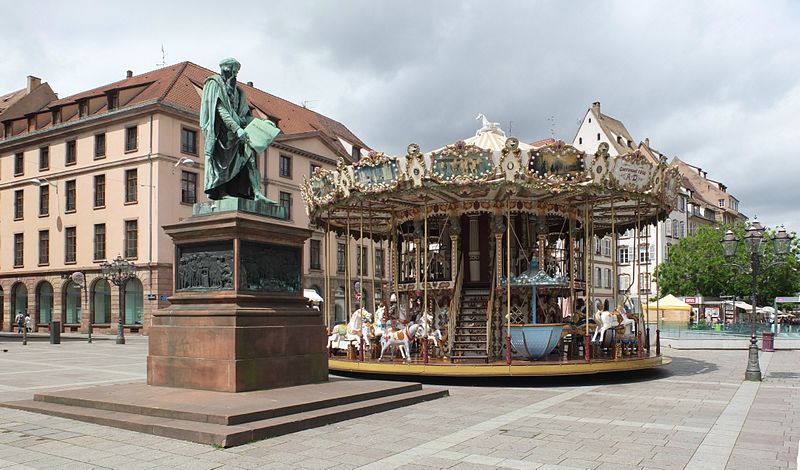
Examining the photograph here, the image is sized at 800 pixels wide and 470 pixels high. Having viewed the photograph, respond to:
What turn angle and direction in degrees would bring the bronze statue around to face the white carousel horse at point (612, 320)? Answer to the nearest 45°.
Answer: approximately 90° to its left

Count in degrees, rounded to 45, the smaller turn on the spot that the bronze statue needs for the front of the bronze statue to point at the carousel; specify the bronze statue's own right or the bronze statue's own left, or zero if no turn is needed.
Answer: approximately 90° to the bronze statue's own left

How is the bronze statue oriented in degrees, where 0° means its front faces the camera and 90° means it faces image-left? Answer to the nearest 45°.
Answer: approximately 315°
